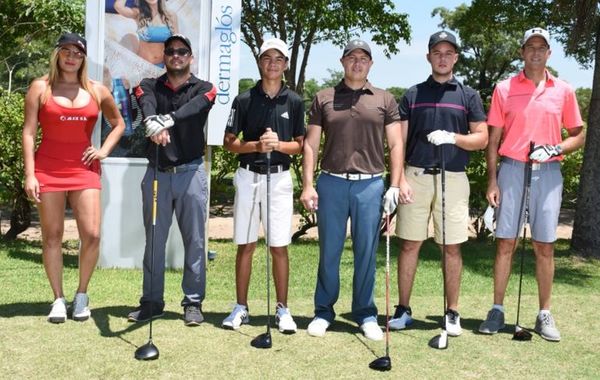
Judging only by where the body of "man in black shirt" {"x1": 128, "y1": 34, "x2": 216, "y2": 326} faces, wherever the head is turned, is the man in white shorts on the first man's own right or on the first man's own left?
on the first man's own left

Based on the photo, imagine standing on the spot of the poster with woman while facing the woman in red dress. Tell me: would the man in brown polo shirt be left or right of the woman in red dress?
left

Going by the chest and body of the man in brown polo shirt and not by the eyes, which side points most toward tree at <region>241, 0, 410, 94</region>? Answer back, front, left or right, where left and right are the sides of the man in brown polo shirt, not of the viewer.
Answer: back

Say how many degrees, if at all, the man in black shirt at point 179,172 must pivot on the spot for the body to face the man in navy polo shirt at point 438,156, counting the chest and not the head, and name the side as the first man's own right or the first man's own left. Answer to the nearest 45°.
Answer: approximately 90° to the first man's own left

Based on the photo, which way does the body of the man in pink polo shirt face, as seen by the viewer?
toward the camera

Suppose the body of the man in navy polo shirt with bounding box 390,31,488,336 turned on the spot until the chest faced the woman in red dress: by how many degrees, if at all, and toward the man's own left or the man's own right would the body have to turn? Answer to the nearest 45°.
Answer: approximately 90° to the man's own right

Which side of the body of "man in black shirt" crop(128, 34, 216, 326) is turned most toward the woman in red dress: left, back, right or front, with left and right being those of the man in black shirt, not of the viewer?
right

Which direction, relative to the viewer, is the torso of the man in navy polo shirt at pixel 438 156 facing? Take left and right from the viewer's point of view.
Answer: facing the viewer

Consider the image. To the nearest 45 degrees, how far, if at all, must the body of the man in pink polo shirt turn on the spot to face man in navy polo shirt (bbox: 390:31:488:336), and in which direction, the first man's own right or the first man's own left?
approximately 90° to the first man's own right

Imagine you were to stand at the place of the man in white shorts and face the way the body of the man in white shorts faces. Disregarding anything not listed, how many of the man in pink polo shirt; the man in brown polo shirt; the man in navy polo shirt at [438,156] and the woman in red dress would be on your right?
1

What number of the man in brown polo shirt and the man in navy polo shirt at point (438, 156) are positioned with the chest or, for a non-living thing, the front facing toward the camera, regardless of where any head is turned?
2

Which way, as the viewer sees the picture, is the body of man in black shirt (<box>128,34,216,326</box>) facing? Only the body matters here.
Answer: toward the camera

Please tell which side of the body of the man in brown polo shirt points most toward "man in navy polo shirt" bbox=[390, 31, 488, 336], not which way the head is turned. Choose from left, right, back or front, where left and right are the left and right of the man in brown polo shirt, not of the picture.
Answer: left
